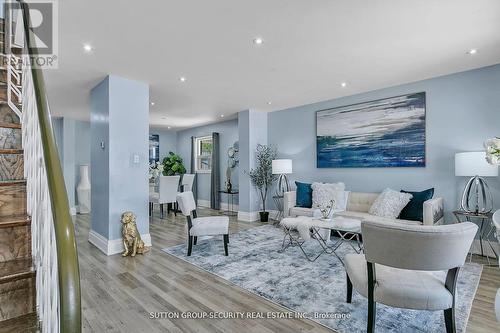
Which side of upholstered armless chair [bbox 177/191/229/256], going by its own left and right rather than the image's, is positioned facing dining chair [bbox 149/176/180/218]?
left

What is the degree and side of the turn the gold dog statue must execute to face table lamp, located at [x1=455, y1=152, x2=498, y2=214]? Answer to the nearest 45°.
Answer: approximately 90° to its left

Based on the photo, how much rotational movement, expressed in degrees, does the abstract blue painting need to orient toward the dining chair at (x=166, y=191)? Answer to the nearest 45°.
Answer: approximately 45° to its right

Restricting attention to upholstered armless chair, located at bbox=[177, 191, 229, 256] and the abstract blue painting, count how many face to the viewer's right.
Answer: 1

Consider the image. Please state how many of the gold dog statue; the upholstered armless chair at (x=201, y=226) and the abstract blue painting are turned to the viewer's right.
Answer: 1

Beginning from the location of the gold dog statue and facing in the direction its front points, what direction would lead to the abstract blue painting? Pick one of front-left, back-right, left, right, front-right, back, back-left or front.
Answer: back-left

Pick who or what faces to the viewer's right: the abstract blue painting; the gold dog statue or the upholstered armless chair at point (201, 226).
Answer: the upholstered armless chair

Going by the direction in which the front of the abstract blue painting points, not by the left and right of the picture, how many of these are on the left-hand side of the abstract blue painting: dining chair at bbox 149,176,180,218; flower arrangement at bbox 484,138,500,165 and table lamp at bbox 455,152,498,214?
2

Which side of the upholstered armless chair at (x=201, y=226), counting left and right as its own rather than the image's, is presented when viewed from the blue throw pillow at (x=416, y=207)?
front

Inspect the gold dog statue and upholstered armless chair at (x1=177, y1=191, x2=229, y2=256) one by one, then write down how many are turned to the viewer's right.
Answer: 1

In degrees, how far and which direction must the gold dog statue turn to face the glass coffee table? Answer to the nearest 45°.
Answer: approximately 90° to its left

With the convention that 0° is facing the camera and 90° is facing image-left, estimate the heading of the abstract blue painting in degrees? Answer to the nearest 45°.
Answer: approximately 45°

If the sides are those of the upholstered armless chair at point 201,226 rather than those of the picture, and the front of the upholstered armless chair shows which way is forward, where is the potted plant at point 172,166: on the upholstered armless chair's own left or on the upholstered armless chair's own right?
on the upholstered armless chair's own left

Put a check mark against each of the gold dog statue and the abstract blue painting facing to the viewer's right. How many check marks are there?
0

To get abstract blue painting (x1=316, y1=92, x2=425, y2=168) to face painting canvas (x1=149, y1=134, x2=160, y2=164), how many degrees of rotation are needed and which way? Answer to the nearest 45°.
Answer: approximately 45° to its right
